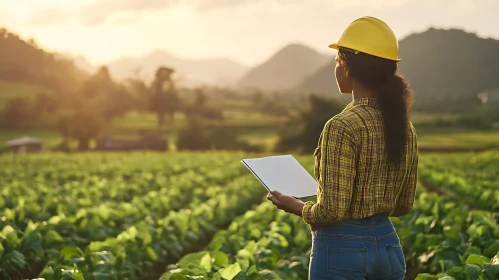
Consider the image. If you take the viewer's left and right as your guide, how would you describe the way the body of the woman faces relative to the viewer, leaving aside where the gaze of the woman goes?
facing away from the viewer and to the left of the viewer

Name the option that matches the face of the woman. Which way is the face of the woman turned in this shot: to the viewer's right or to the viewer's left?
to the viewer's left
